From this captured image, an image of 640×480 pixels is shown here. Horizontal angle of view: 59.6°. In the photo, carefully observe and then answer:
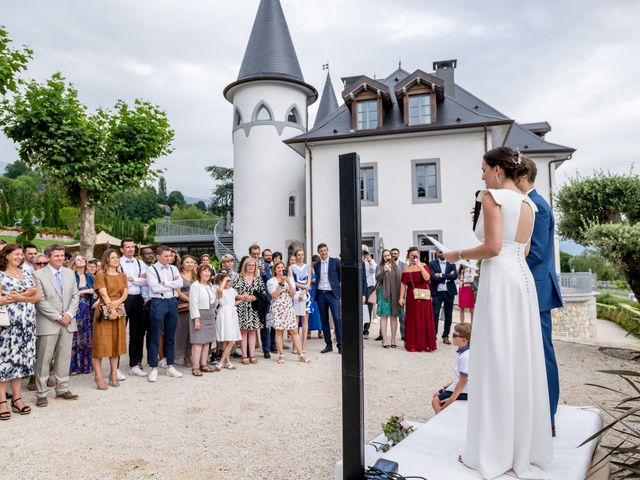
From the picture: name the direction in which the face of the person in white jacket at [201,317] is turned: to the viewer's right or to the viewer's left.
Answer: to the viewer's right

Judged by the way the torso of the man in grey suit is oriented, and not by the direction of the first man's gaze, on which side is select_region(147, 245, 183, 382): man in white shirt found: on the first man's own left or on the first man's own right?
on the first man's own left

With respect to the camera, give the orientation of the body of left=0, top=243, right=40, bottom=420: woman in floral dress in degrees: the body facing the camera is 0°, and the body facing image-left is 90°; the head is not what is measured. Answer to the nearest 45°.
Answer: approximately 315°

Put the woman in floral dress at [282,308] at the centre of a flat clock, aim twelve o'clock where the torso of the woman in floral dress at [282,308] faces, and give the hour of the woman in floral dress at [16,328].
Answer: the woman in floral dress at [16,328] is roughly at 3 o'clock from the woman in floral dress at [282,308].

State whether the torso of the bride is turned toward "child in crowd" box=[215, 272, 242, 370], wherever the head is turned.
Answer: yes
